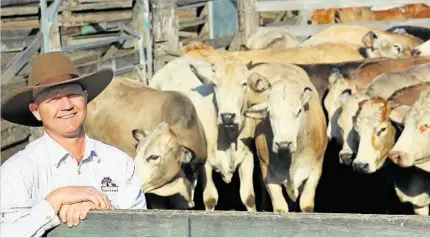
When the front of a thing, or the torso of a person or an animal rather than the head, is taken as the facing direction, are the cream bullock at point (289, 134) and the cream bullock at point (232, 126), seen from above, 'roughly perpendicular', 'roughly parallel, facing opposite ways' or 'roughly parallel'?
roughly parallel

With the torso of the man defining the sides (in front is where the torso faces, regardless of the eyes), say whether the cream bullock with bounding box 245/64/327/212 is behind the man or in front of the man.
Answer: behind

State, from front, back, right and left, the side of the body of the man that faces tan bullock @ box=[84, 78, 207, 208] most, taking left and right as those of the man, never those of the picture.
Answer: back

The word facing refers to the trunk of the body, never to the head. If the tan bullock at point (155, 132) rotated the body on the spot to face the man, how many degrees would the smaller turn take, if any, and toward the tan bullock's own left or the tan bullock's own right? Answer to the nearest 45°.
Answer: approximately 45° to the tan bullock's own right

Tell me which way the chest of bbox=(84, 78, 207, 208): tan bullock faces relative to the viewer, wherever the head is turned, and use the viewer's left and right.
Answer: facing the viewer and to the right of the viewer

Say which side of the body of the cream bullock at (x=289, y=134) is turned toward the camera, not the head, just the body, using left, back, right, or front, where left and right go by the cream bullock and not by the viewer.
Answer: front

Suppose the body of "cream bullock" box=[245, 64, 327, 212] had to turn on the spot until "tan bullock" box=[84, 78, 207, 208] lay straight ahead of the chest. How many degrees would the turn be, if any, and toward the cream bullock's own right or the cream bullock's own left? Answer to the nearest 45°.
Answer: approximately 90° to the cream bullock's own right

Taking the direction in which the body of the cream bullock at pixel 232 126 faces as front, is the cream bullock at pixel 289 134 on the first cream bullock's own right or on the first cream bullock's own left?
on the first cream bullock's own left

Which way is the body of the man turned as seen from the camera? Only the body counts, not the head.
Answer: toward the camera

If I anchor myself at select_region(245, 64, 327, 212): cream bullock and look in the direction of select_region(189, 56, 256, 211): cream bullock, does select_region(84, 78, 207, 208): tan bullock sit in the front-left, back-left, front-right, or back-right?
front-left

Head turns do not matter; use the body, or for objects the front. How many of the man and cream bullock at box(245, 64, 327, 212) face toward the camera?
2

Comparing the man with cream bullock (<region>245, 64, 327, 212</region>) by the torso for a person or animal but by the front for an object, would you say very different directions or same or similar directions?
same or similar directions

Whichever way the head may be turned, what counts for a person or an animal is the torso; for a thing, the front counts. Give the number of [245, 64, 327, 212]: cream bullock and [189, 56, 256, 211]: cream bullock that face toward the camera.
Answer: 2

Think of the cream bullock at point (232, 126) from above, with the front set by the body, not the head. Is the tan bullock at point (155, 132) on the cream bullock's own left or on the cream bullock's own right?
on the cream bullock's own right

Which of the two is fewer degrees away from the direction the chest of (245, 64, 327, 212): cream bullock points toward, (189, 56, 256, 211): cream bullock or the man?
the man
